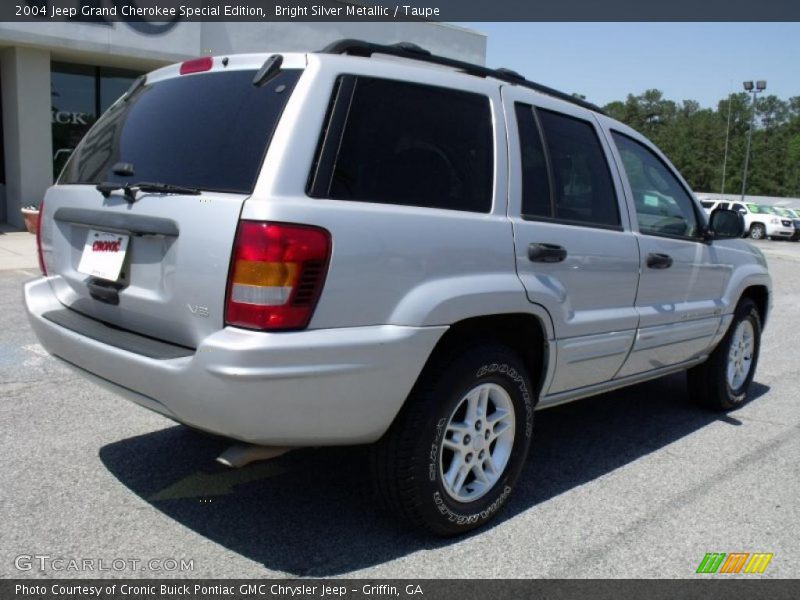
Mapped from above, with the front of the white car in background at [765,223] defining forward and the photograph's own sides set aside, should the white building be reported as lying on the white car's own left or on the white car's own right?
on the white car's own right

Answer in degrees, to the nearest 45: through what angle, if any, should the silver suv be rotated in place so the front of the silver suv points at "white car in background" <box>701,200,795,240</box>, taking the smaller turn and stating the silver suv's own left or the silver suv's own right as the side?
0° — it already faces it

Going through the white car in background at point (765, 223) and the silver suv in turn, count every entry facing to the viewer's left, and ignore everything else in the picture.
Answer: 0

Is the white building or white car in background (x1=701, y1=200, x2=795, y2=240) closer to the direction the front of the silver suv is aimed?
the white car in background

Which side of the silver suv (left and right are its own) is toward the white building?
left

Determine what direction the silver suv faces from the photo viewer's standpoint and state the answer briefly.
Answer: facing away from the viewer and to the right of the viewer
